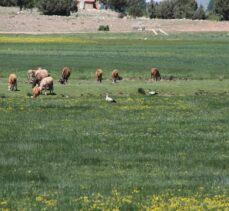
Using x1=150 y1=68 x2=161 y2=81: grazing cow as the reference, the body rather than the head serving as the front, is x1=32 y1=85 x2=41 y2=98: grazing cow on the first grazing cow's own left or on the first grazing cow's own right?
on the first grazing cow's own right

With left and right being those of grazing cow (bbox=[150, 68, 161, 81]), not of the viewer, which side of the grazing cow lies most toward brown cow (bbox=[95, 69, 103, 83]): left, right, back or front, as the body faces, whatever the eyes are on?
right

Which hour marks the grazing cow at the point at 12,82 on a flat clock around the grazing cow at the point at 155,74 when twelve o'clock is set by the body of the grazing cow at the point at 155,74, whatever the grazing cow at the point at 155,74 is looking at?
the grazing cow at the point at 12,82 is roughly at 3 o'clock from the grazing cow at the point at 155,74.

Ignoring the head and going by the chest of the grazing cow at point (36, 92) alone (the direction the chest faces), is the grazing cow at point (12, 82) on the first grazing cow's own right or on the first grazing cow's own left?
on the first grazing cow's own right

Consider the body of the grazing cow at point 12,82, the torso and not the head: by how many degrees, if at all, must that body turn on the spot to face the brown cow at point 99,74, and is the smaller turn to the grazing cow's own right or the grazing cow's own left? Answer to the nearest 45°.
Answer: approximately 135° to the grazing cow's own left

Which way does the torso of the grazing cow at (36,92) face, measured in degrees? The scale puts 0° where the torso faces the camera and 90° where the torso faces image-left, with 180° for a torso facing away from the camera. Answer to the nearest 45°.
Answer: approximately 45°

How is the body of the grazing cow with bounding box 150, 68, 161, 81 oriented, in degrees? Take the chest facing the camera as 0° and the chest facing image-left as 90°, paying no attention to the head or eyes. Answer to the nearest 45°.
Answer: approximately 315°

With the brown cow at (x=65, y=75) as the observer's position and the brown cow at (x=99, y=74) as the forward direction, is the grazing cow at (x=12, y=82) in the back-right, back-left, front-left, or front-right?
back-right

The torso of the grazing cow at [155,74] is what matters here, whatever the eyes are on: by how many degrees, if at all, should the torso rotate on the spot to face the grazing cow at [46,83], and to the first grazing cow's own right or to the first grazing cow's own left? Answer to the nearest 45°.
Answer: approximately 90° to the first grazing cow's own right
